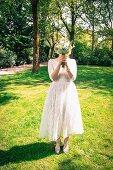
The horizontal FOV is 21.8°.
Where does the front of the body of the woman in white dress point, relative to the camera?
toward the camera
